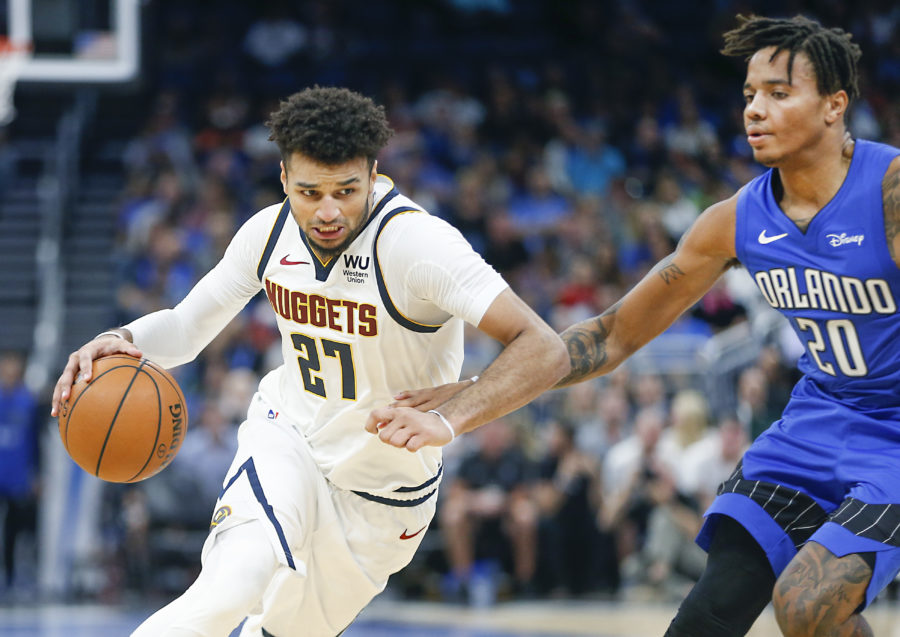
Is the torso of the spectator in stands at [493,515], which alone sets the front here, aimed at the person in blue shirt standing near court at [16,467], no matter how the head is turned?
no

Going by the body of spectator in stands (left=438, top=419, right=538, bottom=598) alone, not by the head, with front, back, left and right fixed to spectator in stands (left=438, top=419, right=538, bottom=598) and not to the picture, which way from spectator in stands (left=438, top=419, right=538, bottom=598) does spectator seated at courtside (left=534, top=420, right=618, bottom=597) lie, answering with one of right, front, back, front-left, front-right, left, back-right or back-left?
left

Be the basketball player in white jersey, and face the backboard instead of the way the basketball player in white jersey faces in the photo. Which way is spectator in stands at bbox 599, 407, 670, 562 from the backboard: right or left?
right

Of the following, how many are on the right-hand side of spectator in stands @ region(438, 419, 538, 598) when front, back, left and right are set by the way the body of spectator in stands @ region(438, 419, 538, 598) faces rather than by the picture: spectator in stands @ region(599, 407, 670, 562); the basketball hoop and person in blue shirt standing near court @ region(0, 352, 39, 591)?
2

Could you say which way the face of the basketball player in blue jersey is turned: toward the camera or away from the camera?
toward the camera

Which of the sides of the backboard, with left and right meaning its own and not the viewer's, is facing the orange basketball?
front

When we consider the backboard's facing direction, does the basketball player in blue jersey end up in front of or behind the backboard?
in front

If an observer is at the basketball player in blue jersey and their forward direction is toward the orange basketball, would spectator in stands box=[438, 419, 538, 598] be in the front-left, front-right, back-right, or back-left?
front-right

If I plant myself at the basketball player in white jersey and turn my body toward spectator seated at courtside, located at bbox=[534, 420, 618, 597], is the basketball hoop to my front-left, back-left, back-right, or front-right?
front-left

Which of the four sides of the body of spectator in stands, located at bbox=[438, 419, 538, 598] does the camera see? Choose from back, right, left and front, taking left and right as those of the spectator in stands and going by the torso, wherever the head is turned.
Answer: front

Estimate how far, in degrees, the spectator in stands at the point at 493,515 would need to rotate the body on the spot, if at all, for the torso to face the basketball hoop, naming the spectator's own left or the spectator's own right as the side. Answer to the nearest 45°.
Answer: approximately 90° to the spectator's own right
